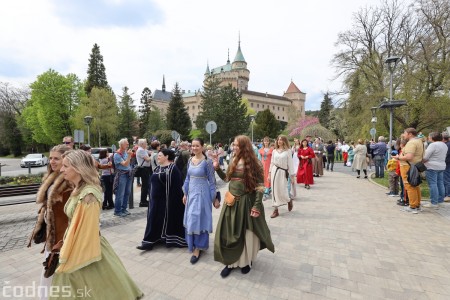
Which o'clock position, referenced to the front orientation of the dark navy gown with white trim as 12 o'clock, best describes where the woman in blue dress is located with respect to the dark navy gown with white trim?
The woman in blue dress is roughly at 9 o'clock from the dark navy gown with white trim.

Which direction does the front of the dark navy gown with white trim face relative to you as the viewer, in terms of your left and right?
facing the viewer and to the left of the viewer

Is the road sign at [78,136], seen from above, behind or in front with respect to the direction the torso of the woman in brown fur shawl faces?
behind

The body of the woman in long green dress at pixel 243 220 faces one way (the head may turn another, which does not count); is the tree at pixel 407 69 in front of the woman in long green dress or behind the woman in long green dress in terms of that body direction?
behind

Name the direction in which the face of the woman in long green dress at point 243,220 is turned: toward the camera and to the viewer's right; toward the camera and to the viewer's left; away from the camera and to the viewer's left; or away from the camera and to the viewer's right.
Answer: toward the camera and to the viewer's left

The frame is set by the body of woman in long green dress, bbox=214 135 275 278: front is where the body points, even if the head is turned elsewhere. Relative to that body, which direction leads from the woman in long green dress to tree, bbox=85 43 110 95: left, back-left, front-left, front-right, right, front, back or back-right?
right

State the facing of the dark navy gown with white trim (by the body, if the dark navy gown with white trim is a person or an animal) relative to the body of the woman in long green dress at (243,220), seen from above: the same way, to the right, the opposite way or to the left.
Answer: the same way
